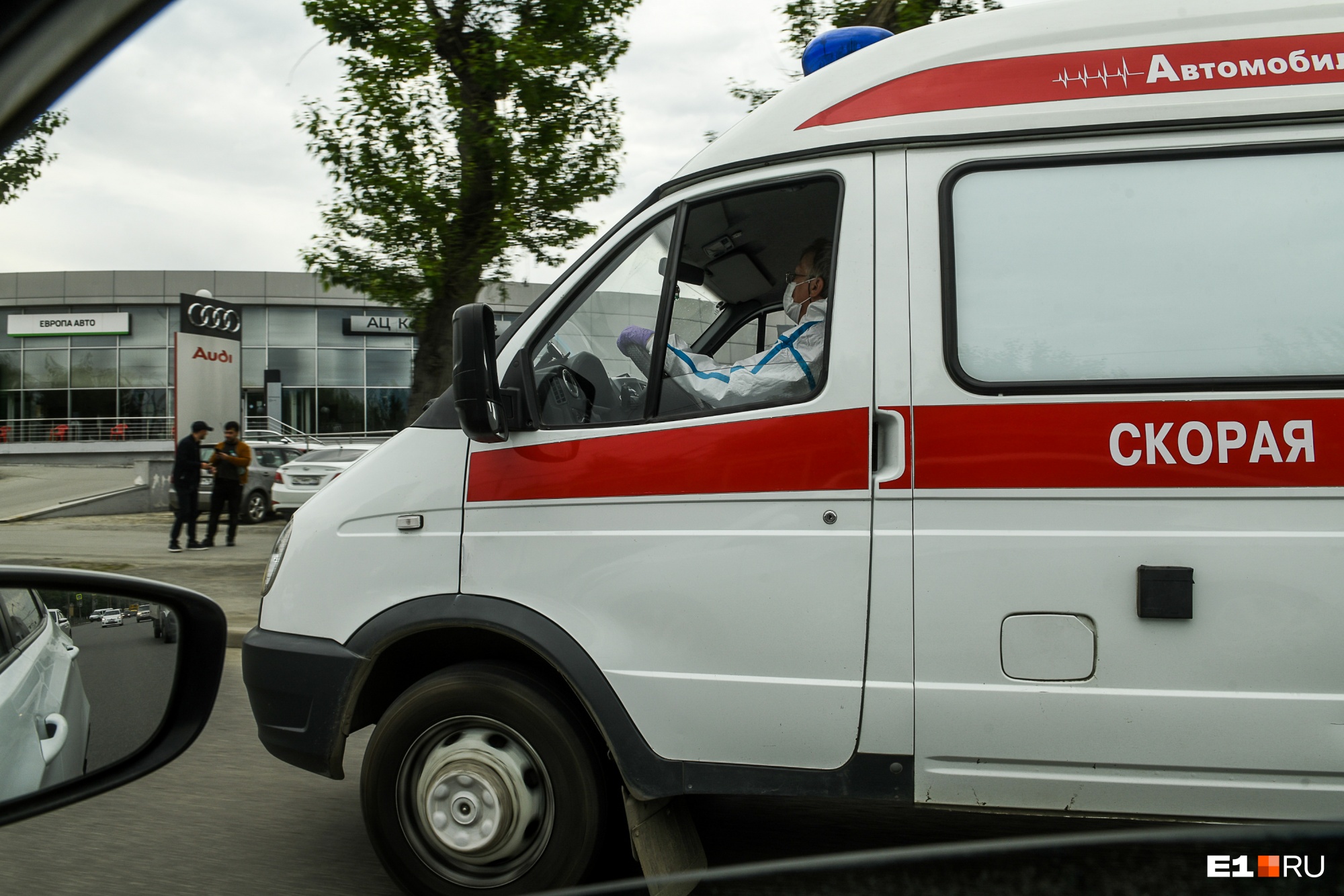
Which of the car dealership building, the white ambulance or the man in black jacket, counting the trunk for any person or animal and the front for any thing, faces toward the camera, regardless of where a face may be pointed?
the car dealership building

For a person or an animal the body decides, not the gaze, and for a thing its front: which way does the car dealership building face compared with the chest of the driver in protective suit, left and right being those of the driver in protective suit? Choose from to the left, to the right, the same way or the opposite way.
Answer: to the left

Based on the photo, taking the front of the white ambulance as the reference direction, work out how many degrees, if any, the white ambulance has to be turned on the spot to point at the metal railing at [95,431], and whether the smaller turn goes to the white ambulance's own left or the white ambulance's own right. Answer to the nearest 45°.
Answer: approximately 45° to the white ambulance's own right

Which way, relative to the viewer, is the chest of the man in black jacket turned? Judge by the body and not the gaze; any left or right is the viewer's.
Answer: facing to the right of the viewer

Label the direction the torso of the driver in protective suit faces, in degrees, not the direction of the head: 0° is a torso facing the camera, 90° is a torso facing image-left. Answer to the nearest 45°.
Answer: approximately 90°

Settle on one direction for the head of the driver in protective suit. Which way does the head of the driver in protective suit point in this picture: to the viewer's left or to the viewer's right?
to the viewer's left

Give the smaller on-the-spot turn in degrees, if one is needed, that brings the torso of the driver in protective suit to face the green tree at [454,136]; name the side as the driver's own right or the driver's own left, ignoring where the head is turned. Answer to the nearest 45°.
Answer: approximately 90° to the driver's own right

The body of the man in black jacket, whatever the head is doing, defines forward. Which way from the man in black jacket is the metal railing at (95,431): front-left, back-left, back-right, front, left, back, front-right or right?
left

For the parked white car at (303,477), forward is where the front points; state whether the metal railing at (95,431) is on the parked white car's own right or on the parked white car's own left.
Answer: on the parked white car's own left

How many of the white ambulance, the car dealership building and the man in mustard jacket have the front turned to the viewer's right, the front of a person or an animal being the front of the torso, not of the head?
0

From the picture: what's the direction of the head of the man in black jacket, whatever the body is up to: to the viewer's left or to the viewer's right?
to the viewer's right

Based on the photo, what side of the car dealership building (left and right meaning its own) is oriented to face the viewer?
front

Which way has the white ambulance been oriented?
to the viewer's left

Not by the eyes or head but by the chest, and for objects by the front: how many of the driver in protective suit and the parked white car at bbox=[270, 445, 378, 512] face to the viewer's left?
1
